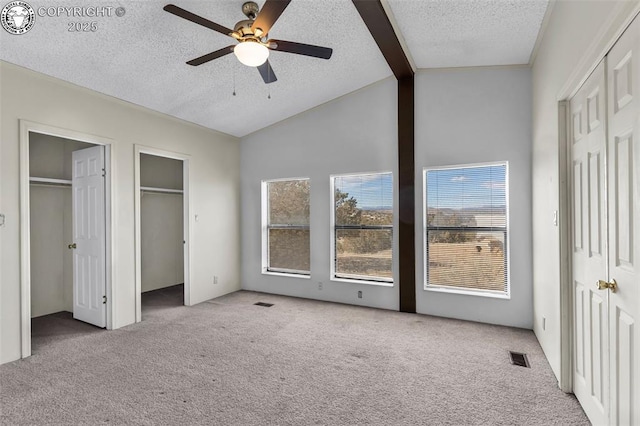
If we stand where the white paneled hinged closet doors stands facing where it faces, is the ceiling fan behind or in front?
in front

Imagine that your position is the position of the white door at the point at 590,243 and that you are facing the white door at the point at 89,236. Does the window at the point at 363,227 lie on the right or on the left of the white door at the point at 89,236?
right

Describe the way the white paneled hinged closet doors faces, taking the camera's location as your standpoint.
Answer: facing to the left of the viewer

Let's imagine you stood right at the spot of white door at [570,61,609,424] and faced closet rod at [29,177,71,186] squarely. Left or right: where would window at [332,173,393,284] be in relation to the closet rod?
right

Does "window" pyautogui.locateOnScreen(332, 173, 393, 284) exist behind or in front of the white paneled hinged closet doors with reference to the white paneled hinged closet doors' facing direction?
in front

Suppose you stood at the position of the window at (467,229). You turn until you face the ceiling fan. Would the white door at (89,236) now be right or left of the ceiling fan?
right

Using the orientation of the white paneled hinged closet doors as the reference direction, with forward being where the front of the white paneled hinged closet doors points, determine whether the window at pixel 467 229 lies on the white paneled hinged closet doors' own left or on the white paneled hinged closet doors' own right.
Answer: on the white paneled hinged closet doors' own right
